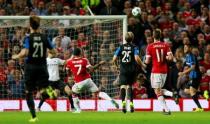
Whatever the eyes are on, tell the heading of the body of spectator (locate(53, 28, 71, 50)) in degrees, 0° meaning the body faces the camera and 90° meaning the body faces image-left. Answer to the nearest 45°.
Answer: approximately 0°

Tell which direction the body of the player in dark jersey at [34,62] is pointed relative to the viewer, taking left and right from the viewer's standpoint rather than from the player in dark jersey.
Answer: facing away from the viewer

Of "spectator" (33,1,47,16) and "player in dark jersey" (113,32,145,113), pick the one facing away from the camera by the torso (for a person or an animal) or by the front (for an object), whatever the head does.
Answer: the player in dark jersey

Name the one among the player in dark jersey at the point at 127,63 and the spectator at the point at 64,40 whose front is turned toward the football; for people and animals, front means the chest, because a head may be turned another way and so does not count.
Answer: the player in dark jersey

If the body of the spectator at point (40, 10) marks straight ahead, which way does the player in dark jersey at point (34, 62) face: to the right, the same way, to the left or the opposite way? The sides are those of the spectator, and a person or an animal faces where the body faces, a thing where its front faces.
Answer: the opposite way

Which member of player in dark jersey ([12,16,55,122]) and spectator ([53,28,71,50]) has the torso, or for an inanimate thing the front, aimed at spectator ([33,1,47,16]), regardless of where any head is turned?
the player in dark jersey
